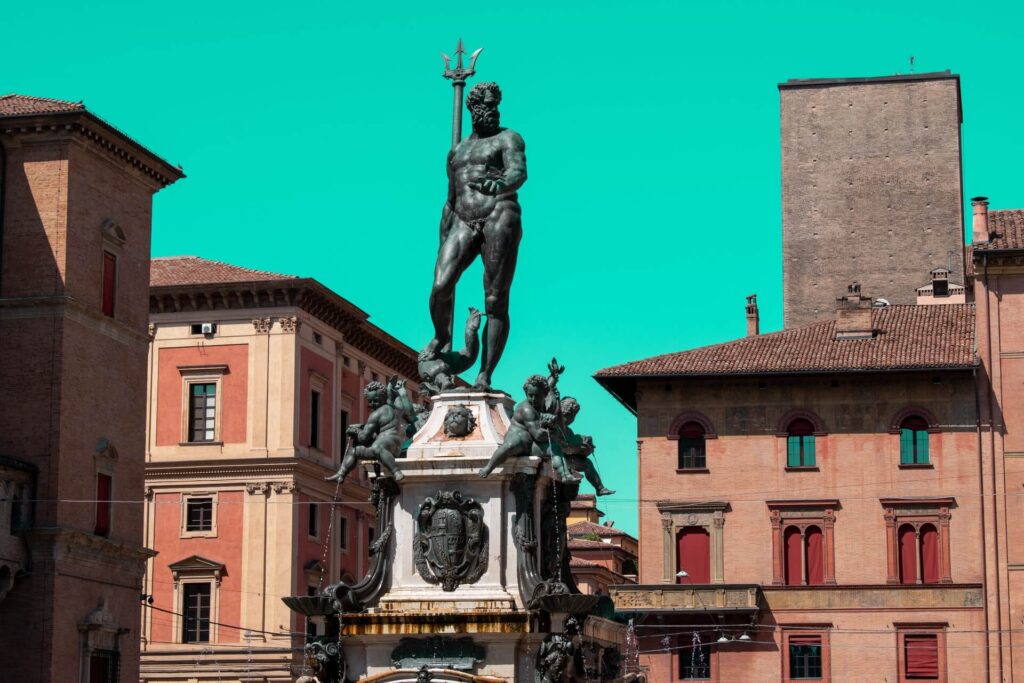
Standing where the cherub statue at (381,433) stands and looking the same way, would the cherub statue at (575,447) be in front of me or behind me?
behind

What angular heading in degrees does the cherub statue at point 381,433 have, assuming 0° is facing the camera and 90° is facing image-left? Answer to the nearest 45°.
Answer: approximately 45°

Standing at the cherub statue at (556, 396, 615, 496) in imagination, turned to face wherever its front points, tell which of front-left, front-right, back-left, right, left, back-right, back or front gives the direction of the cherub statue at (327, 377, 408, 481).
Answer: back

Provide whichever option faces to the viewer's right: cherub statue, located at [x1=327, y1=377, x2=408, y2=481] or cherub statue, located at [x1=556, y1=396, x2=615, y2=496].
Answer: cherub statue, located at [x1=556, y1=396, x2=615, y2=496]

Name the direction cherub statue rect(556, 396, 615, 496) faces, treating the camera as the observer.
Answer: facing to the right of the viewer
